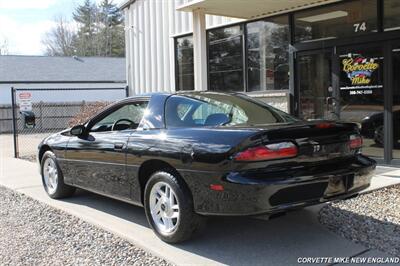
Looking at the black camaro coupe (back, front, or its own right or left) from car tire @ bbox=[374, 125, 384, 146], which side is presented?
right

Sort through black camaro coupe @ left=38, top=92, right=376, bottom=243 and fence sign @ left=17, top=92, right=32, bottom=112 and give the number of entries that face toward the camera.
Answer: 1

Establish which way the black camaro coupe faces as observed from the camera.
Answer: facing away from the viewer and to the left of the viewer

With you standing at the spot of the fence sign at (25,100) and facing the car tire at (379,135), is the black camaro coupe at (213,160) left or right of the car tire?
right

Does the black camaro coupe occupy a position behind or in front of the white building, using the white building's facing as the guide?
in front

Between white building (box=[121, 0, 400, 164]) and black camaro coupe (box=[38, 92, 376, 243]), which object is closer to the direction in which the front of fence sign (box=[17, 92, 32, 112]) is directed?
the black camaro coupe

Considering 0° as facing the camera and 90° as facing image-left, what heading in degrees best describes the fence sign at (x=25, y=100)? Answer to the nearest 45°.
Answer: approximately 0°

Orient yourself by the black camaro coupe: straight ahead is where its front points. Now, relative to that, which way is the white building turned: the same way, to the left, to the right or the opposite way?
to the left
